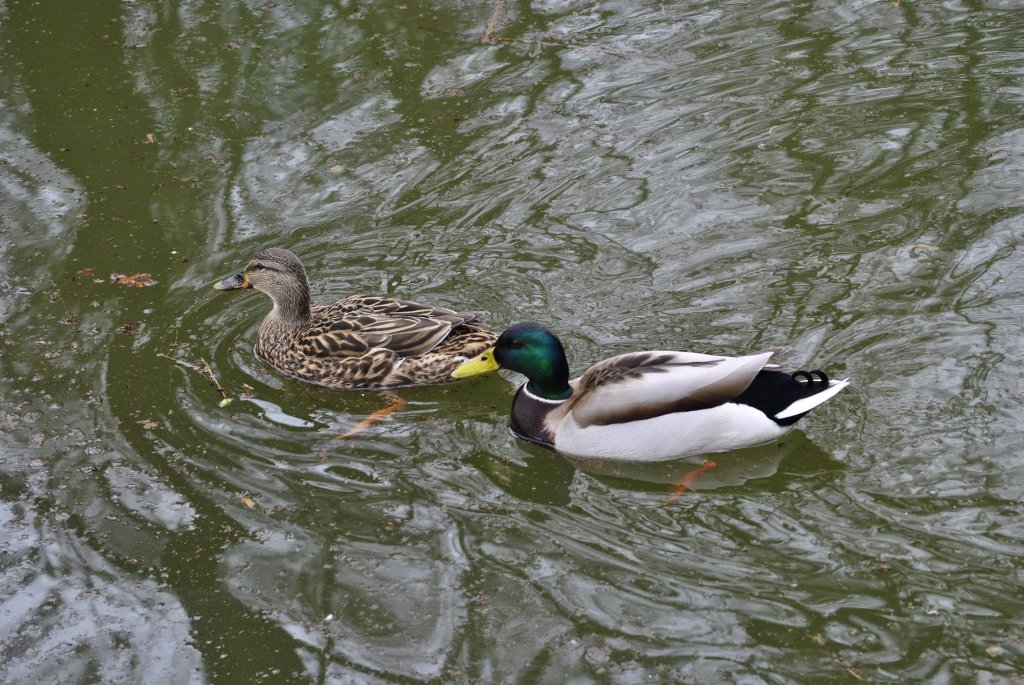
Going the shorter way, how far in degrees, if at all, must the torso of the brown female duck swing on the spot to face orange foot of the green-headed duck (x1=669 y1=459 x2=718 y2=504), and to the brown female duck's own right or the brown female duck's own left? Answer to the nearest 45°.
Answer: approximately 135° to the brown female duck's own left

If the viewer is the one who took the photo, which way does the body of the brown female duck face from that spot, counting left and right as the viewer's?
facing to the left of the viewer

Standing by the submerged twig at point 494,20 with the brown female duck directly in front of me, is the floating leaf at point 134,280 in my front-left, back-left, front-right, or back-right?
front-right

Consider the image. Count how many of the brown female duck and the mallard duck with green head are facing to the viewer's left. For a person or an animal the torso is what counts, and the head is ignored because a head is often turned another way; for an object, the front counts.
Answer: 2

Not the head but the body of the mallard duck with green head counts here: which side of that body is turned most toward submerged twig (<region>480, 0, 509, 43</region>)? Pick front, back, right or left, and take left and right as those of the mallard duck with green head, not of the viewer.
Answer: right

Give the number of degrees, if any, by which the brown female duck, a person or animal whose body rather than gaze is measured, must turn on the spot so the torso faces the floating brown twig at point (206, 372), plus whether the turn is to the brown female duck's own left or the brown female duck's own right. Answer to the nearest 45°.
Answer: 0° — it already faces it

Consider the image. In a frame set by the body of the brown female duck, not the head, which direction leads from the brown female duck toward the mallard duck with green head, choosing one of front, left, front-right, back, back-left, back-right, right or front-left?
back-left

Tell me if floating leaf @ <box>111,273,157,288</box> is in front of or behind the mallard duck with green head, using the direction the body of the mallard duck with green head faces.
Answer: in front

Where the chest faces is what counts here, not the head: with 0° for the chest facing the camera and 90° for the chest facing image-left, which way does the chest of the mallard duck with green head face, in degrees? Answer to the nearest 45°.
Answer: approximately 90°
